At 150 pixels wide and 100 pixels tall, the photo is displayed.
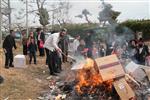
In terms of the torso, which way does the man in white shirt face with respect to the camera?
to the viewer's right

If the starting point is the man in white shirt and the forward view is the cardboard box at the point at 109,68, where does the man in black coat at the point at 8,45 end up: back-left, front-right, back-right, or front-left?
back-right

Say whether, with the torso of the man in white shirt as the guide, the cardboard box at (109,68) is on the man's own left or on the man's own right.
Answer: on the man's own right

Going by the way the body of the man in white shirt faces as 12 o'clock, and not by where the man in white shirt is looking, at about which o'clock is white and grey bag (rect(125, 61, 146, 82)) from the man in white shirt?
The white and grey bag is roughly at 1 o'clock from the man in white shirt.
